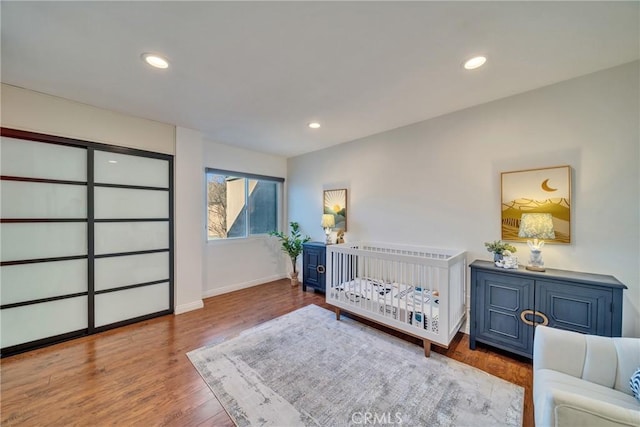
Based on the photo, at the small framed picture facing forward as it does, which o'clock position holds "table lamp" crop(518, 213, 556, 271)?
The table lamp is roughly at 9 o'clock from the small framed picture.

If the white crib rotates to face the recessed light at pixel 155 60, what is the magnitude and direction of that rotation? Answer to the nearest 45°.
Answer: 0° — it already faces it

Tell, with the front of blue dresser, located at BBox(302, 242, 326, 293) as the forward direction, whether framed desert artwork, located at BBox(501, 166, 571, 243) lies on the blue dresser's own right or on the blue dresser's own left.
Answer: on the blue dresser's own left

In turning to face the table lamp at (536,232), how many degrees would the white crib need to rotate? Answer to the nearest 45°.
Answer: approximately 135° to its left

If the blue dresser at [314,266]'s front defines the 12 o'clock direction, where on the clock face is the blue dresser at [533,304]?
the blue dresser at [533,304] is roughly at 9 o'clock from the blue dresser at [314,266].

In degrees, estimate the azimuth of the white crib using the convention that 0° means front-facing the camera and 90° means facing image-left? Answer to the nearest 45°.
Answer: approximately 45°

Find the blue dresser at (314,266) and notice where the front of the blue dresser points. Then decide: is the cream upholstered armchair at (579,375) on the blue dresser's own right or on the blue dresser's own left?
on the blue dresser's own left

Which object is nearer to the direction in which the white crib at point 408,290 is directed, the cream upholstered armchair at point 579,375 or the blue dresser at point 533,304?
the cream upholstered armchair

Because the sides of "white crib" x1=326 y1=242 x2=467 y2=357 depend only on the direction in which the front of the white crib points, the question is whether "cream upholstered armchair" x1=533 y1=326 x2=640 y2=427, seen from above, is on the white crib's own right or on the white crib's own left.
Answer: on the white crib's own left

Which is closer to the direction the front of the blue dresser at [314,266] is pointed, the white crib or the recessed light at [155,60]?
the recessed light
